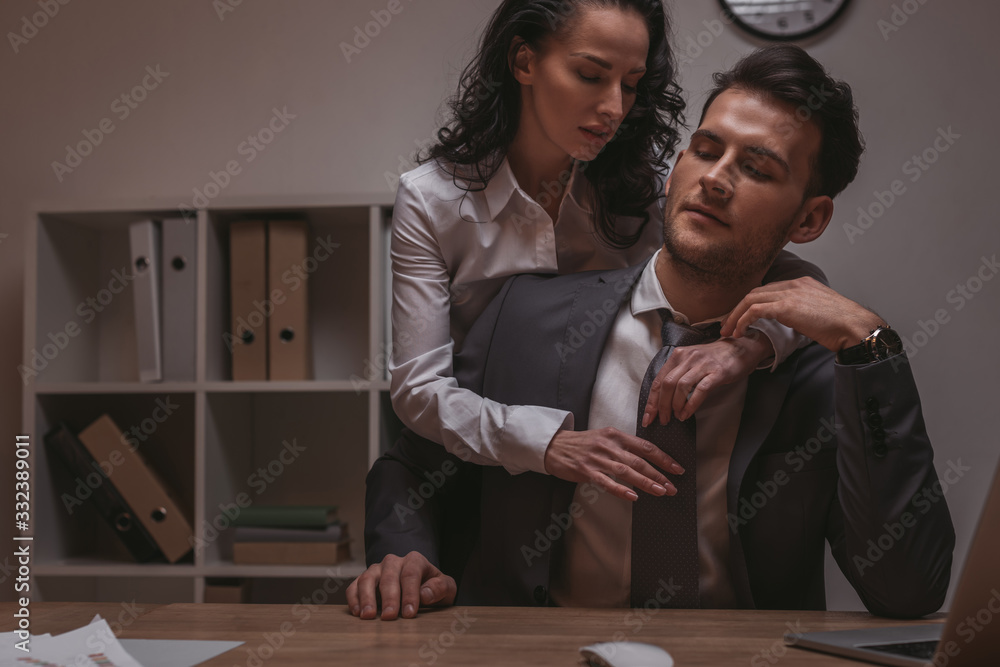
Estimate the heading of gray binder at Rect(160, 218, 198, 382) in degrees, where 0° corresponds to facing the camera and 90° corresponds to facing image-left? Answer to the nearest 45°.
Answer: approximately 0°

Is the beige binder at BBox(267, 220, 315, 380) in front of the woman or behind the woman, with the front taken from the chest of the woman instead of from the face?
behind

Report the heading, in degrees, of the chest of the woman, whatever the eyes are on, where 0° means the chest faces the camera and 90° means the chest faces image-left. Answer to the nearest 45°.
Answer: approximately 315°

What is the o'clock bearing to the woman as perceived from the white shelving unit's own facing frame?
The woman is roughly at 11 o'clock from the white shelving unit.

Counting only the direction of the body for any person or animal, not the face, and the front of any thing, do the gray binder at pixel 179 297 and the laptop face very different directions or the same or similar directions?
very different directions
